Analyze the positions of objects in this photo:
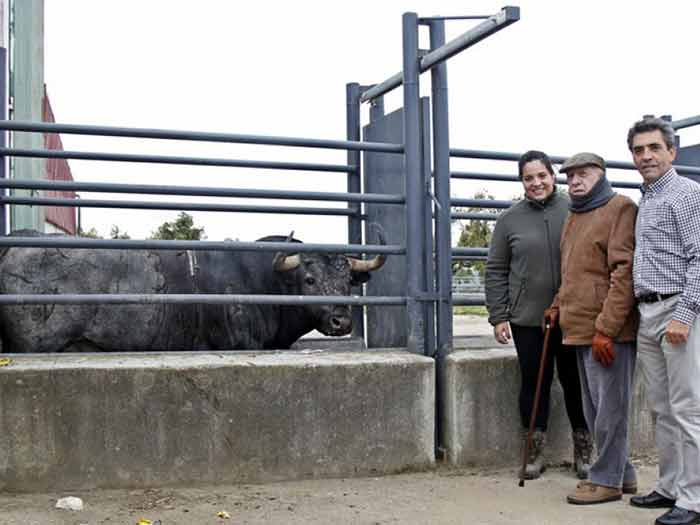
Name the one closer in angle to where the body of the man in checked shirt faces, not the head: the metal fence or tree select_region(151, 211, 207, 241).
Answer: the metal fence

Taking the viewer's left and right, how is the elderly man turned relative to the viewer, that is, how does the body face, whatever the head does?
facing the viewer and to the left of the viewer

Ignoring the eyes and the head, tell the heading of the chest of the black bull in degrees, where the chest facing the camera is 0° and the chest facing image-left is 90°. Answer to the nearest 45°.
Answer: approximately 270°

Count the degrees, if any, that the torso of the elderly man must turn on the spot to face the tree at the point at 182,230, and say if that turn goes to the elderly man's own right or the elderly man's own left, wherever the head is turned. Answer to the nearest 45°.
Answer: approximately 90° to the elderly man's own right

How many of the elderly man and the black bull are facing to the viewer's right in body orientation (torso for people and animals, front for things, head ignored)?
1

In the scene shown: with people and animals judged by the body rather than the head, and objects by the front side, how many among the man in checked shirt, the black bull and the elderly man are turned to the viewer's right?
1

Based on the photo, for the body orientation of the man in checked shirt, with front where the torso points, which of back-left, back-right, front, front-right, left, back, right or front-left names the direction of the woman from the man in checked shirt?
right

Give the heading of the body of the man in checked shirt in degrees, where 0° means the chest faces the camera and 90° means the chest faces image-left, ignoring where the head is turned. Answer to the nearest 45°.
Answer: approximately 45°
